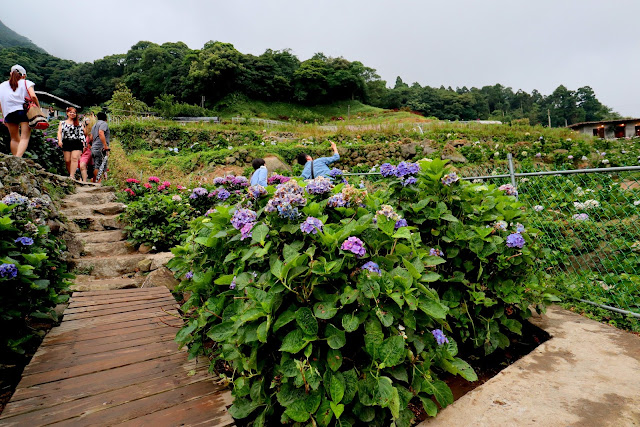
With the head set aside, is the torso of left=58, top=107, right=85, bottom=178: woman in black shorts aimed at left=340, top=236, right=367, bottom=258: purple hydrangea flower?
yes

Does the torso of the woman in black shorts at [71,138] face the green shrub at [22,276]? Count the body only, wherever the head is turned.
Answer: yes

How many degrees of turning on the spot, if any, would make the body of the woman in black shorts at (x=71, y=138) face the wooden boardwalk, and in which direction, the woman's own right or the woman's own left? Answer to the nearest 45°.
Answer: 0° — they already face it

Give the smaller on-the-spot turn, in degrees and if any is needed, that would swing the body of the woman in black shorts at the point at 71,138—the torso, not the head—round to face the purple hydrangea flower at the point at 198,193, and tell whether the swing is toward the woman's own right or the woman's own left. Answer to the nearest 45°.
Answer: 0° — they already face it

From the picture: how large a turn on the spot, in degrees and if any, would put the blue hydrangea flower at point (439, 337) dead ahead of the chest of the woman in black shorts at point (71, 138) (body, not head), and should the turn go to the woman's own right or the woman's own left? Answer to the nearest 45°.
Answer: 0° — they already face it

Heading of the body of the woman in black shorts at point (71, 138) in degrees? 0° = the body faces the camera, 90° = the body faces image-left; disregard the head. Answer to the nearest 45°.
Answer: approximately 0°

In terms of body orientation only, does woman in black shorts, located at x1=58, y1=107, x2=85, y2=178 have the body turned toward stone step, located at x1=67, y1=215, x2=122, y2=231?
yes
